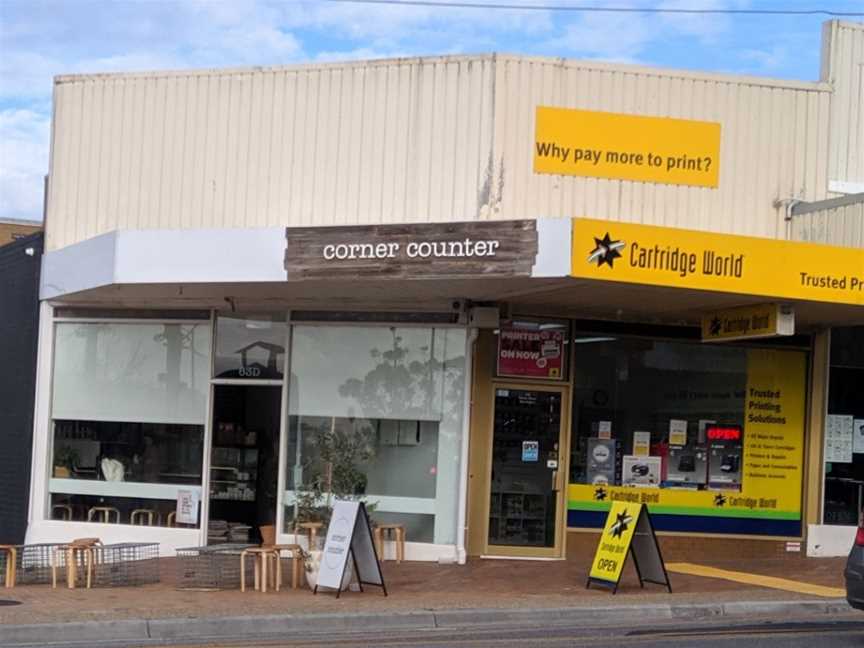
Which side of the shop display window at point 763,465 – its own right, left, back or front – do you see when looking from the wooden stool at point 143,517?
right

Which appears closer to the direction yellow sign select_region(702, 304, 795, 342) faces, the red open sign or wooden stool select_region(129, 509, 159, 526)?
the wooden stool

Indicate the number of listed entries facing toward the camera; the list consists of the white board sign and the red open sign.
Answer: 2

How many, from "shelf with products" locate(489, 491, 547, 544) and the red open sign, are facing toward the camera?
2
